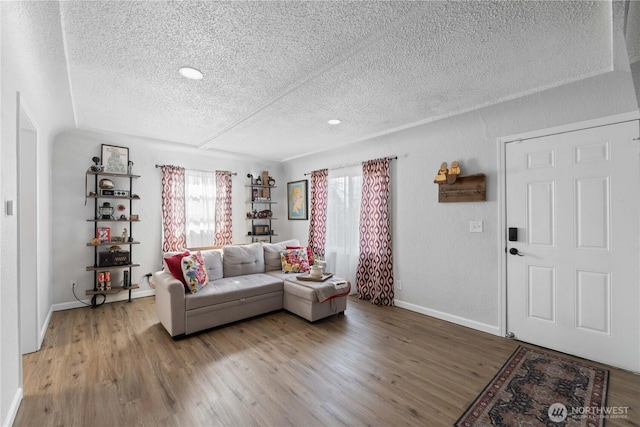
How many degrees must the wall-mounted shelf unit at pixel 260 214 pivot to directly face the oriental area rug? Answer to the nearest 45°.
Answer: approximately 45° to its left

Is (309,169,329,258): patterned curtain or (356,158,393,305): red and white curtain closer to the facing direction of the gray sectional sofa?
the red and white curtain

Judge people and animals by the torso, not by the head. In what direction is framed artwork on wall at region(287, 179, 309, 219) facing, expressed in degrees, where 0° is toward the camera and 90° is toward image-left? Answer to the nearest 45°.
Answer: approximately 45°

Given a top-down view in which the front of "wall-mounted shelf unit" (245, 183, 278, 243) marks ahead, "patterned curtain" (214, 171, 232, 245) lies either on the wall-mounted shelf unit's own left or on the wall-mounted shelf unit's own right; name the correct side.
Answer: on the wall-mounted shelf unit's own right

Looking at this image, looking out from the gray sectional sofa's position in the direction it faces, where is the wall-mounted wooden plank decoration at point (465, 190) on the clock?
The wall-mounted wooden plank decoration is roughly at 11 o'clock from the gray sectional sofa.

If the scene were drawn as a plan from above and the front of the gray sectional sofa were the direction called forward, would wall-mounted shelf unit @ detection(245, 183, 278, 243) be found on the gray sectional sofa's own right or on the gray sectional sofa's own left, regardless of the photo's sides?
on the gray sectional sofa's own left
